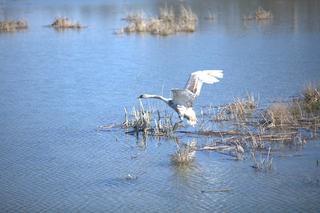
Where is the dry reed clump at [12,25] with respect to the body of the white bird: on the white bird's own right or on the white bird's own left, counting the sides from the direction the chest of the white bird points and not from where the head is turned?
on the white bird's own right

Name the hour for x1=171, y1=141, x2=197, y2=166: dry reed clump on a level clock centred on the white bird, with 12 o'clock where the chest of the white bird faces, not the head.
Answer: The dry reed clump is roughly at 9 o'clock from the white bird.

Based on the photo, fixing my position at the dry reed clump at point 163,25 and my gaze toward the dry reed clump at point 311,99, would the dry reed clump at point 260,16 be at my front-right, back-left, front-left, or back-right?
back-left

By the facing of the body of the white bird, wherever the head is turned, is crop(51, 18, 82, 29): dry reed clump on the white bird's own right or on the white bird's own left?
on the white bird's own right

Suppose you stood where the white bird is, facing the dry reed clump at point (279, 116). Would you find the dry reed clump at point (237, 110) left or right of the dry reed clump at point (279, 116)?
left

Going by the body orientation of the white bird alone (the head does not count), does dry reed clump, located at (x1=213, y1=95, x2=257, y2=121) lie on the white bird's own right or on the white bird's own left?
on the white bird's own right

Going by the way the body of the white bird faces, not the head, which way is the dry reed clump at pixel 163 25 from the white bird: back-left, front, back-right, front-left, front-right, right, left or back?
right

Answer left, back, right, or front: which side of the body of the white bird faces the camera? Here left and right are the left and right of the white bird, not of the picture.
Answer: left
